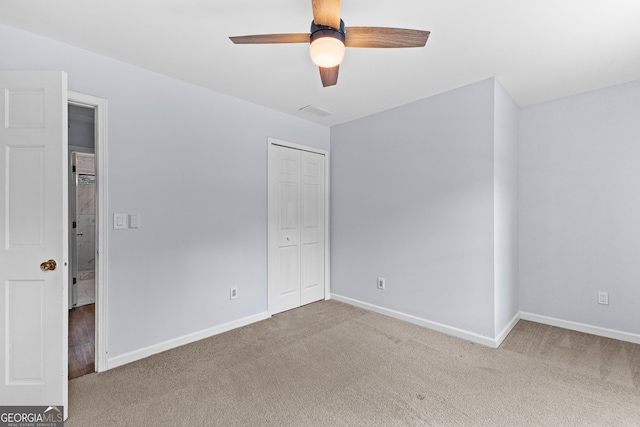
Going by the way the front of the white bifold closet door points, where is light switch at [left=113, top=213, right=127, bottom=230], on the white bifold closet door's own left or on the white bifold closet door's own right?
on the white bifold closet door's own right

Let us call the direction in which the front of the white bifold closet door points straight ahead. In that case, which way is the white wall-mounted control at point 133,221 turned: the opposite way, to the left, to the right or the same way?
the same way

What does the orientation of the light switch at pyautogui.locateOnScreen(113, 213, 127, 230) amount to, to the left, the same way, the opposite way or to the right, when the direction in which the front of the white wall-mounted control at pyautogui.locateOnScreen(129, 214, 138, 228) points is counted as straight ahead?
the same way

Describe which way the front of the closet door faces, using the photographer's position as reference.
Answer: facing the viewer and to the right of the viewer

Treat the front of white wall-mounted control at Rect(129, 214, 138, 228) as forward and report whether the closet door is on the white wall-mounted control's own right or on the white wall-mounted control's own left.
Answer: on the white wall-mounted control's own left

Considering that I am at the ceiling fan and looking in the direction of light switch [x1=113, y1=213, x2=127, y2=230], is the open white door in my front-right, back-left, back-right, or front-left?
front-left

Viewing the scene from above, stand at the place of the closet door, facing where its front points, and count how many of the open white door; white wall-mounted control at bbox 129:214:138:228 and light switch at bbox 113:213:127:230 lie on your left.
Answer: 0

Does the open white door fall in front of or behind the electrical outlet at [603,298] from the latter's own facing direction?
in front

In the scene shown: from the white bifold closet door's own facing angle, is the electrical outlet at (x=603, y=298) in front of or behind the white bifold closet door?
in front

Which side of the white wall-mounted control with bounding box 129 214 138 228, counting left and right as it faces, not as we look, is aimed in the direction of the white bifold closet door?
left

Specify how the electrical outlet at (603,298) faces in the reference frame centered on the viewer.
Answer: facing the viewer

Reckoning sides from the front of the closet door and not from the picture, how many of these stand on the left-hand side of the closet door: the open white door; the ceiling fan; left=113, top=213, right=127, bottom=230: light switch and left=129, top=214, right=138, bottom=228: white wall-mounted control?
0
